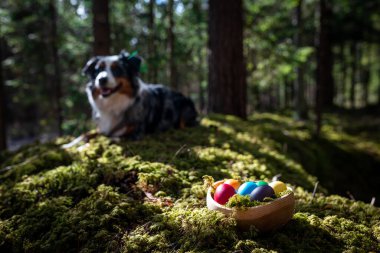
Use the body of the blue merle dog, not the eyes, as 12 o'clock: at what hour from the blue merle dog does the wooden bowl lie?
The wooden bowl is roughly at 10 o'clock from the blue merle dog.

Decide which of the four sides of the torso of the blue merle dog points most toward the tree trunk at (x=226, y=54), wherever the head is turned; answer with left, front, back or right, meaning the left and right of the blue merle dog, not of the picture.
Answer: back

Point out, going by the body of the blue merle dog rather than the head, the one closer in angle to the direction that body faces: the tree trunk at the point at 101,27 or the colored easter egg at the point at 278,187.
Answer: the colored easter egg

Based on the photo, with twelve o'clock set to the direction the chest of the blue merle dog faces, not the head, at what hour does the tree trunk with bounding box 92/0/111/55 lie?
The tree trunk is roughly at 4 o'clock from the blue merle dog.

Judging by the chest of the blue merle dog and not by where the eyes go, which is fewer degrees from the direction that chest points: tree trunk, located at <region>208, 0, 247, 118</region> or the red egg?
the red egg

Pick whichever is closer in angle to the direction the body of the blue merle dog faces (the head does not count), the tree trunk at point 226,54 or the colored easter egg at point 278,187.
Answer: the colored easter egg

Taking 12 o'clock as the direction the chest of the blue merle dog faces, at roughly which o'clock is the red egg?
The red egg is roughly at 10 o'clock from the blue merle dog.

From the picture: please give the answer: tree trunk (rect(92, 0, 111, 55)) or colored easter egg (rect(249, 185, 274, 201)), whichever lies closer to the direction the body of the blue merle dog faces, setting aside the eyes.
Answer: the colored easter egg

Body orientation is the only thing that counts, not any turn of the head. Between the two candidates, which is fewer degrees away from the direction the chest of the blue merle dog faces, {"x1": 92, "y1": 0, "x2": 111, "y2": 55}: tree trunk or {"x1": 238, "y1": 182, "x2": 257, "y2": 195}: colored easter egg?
the colored easter egg

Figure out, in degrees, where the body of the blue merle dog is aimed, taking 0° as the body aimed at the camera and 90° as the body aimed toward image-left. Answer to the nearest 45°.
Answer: approximately 45°

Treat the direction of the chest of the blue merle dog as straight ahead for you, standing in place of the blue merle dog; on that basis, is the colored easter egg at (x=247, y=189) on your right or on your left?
on your left

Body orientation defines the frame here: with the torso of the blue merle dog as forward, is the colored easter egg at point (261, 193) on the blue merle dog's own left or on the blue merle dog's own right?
on the blue merle dog's own left
